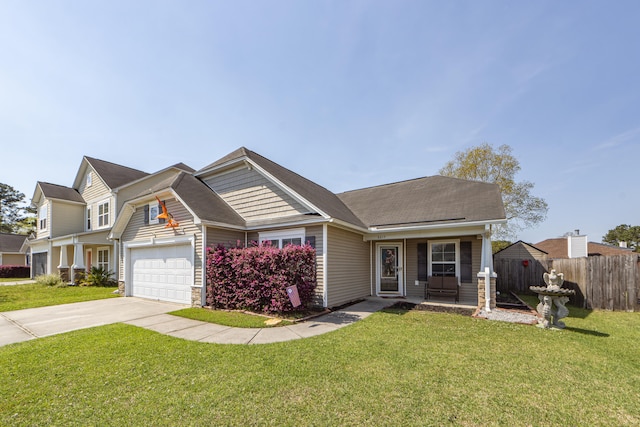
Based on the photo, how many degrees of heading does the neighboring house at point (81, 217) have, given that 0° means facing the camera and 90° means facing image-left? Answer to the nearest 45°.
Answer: approximately 45°

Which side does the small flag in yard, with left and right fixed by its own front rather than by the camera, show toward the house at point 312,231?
back

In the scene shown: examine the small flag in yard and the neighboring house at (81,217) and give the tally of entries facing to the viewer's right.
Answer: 0

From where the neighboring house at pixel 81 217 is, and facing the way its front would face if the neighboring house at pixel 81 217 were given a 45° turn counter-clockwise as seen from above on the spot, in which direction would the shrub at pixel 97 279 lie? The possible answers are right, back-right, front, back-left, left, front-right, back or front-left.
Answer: front

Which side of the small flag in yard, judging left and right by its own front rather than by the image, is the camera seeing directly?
front
